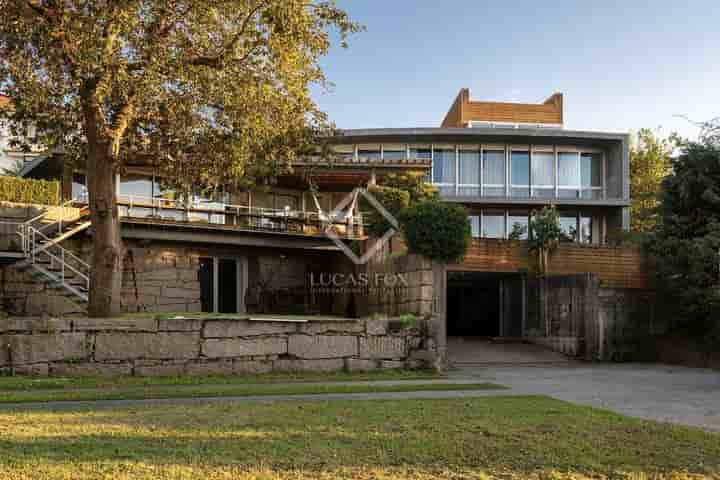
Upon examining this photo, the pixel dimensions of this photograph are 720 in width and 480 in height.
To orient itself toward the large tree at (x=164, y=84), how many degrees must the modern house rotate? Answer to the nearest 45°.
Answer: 0° — it already faces it

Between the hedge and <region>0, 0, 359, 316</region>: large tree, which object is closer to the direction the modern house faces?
the large tree

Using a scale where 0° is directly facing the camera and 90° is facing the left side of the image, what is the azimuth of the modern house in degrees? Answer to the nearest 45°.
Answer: approximately 0°

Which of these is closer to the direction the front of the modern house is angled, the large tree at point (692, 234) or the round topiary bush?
the round topiary bush
